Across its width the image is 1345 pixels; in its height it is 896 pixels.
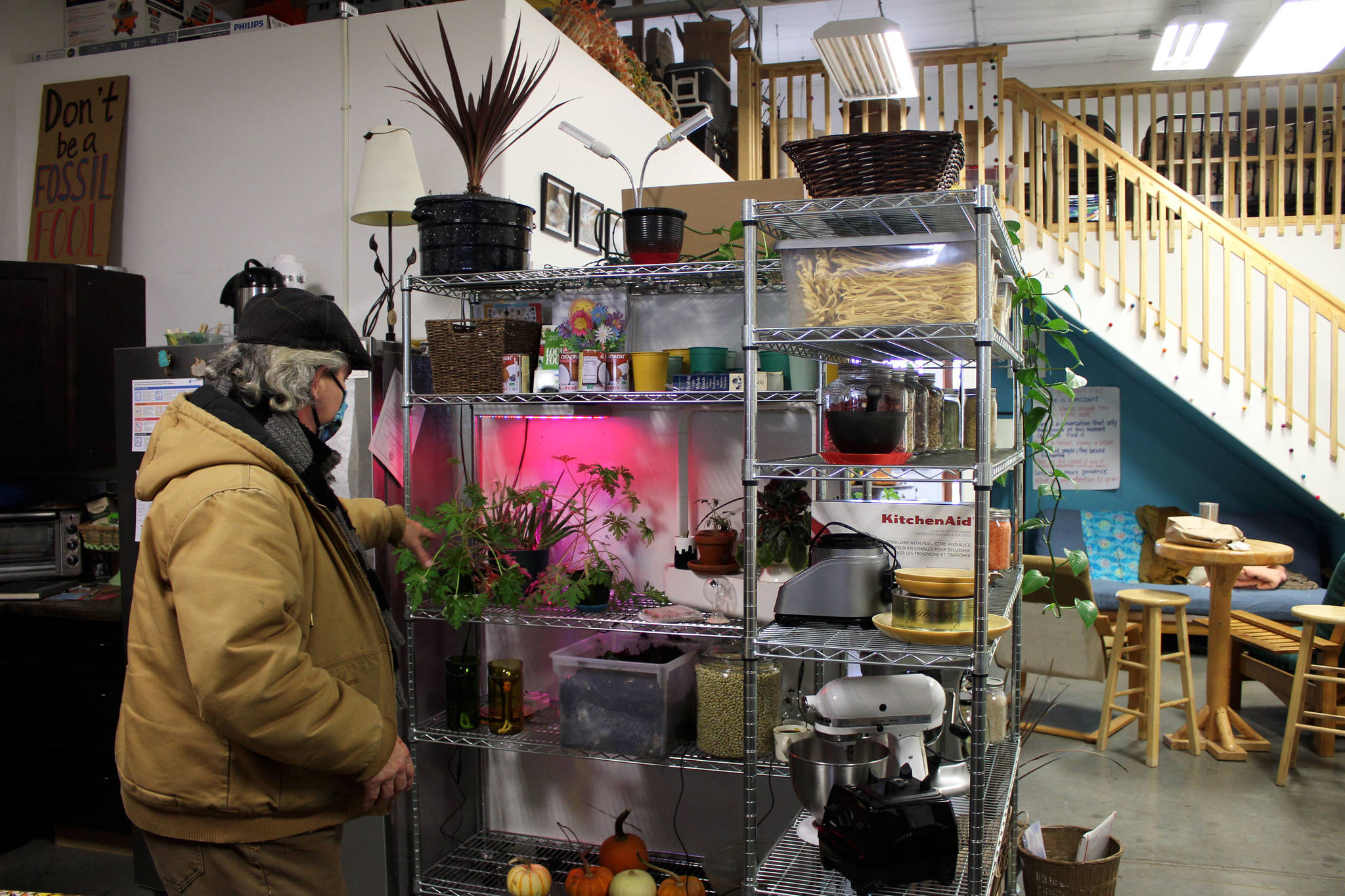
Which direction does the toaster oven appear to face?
toward the camera

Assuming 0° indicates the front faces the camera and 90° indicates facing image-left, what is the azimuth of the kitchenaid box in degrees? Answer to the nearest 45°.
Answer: approximately 0°

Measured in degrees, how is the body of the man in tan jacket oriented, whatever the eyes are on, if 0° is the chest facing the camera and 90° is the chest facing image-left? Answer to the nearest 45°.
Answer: approximately 270°

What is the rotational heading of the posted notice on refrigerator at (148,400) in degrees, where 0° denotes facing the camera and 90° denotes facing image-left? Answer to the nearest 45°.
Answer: approximately 45°

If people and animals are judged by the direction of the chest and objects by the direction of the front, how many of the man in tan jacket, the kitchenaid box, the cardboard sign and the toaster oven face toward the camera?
3

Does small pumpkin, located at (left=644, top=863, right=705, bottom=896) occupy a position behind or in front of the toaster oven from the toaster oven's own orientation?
in front

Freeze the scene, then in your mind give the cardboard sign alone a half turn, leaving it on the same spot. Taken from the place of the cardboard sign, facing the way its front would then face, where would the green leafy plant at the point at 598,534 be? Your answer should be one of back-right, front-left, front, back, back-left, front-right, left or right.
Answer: back-right

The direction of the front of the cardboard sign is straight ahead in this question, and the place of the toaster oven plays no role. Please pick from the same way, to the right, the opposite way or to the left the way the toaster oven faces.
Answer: the same way

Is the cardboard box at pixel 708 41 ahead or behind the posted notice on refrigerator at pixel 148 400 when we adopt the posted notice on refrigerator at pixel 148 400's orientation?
behind

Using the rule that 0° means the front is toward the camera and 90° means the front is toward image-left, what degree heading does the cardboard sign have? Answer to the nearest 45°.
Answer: approximately 0°
